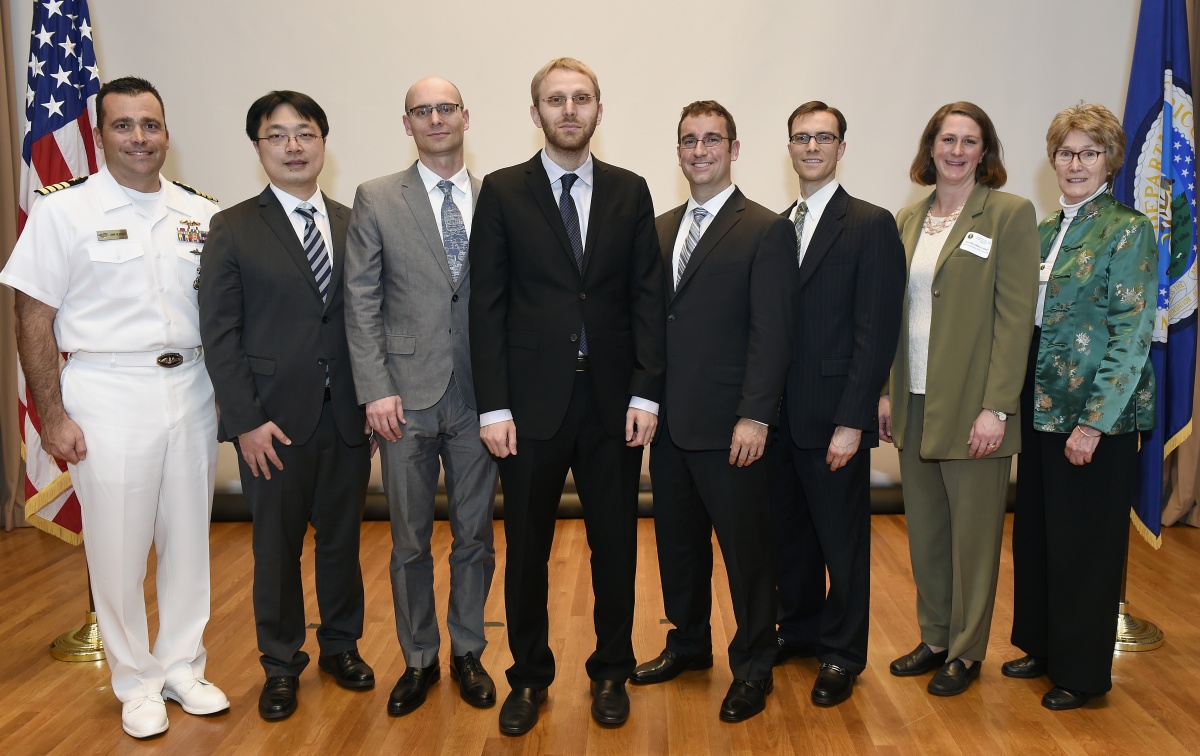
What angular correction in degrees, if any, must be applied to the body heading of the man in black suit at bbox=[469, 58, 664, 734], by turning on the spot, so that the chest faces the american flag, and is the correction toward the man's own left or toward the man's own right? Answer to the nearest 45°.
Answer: approximately 135° to the man's own right

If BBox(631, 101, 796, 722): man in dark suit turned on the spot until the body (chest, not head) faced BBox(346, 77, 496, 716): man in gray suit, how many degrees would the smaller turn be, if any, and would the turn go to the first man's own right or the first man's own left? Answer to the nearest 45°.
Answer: approximately 45° to the first man's own right

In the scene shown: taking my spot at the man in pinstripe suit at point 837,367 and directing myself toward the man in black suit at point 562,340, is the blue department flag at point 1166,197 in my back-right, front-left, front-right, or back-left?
back-right

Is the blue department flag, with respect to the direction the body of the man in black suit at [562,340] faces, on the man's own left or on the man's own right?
on the man's own left
